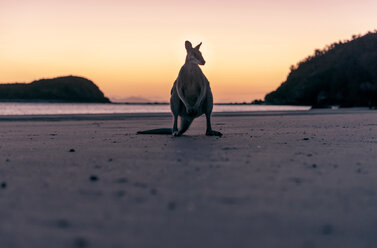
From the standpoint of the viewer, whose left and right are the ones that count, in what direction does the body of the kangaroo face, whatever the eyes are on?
facing the viewer
